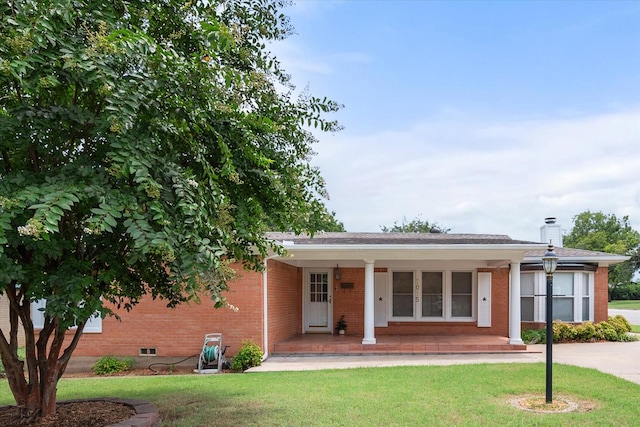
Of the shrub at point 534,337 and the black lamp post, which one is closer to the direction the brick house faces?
the black lamp post

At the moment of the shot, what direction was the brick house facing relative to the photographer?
facing the viewer

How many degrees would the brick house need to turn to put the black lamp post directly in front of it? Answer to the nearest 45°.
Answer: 0° — it already faces it

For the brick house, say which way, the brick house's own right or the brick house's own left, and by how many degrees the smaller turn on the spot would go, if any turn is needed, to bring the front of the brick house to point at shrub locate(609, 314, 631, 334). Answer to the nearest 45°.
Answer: approximately 90° to the brick house's own left

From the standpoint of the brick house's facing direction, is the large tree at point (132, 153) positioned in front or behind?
in front

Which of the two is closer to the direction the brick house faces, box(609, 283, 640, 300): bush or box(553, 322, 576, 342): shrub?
the shrub

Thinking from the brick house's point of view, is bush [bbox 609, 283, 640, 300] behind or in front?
behind
